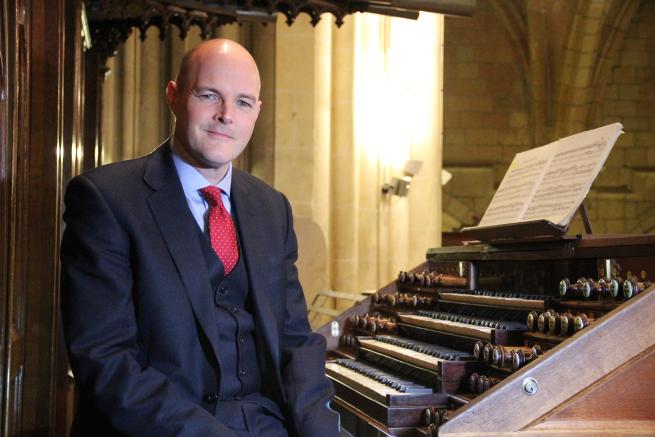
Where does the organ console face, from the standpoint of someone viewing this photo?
facing the viewer and to the left of the viewer

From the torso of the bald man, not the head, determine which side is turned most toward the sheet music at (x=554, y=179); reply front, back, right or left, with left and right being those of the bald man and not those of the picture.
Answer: left

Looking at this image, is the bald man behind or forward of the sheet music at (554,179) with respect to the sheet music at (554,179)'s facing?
forward

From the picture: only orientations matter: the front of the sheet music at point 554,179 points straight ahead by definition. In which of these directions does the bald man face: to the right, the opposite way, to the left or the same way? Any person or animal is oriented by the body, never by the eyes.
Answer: to the left

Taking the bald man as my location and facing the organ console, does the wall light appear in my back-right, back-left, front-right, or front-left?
front-left

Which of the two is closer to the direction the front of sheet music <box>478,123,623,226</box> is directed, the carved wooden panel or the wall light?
the carved wooden panel

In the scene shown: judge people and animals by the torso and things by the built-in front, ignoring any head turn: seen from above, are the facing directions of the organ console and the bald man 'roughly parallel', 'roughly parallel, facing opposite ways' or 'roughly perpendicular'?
roughly perpendicular

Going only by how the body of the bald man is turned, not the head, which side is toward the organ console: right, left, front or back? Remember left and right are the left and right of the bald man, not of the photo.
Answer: left

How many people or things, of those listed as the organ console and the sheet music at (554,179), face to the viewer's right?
0

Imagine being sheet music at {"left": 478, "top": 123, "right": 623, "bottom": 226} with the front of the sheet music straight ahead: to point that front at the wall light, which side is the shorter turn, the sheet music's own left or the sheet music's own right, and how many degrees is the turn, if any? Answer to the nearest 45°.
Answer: approximately 135° to the sheet music's own right

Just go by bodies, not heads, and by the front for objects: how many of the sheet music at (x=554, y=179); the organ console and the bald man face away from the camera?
0

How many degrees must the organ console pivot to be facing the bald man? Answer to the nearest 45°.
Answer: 0° — it already faces them

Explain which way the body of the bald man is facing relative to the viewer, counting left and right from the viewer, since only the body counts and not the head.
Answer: facing the viewer and to the right of the viewer

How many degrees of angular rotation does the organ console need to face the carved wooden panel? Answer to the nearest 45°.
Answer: approximately 45° to its right
